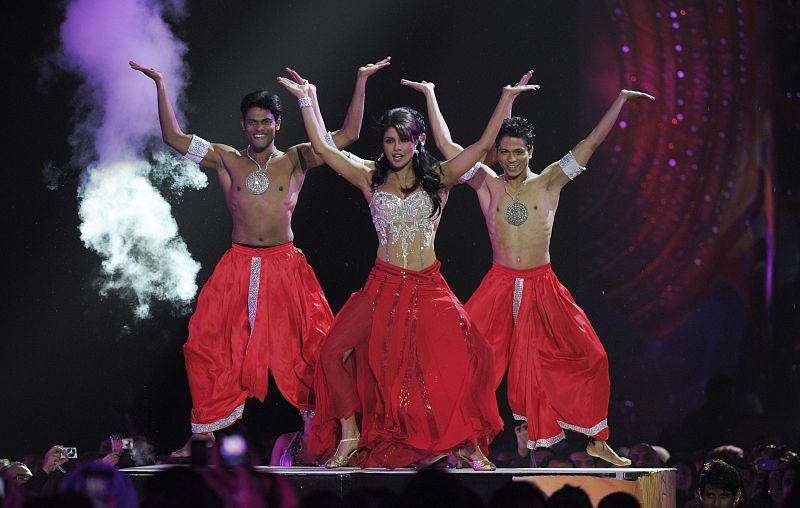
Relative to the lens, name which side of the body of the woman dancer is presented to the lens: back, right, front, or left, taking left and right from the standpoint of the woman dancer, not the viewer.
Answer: front

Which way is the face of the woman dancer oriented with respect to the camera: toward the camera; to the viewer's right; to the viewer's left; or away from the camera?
toward the camera

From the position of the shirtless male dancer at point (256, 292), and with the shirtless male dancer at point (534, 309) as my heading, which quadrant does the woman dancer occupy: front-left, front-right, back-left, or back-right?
front-right

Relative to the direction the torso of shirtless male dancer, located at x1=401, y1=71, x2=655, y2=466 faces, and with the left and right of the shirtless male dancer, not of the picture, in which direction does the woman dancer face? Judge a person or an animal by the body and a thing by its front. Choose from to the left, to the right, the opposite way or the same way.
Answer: the same way

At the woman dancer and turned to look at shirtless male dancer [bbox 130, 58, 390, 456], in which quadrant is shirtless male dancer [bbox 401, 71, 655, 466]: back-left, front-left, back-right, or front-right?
back-right

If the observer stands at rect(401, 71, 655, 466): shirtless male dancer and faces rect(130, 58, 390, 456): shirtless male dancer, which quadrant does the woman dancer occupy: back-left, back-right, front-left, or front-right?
front-left

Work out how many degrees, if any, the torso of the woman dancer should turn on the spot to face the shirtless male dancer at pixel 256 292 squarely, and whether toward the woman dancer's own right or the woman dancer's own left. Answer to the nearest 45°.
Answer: approximately 135° to the woman dancer's own right

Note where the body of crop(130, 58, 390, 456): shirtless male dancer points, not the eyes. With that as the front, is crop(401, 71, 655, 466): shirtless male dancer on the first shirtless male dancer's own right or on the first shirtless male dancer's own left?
on the first shirtless male dancer's own left

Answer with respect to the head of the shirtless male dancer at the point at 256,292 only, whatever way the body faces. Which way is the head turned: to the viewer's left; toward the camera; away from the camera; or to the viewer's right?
toward the camera

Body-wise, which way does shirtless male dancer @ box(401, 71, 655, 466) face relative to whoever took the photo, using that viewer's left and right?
facing the viewer

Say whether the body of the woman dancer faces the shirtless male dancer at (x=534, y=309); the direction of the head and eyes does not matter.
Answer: no

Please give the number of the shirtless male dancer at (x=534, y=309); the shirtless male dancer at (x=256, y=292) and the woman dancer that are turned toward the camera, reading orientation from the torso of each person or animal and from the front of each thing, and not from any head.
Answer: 3

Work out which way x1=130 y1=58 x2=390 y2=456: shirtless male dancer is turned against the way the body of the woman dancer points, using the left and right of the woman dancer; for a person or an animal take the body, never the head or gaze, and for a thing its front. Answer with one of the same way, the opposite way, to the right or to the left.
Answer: the same way

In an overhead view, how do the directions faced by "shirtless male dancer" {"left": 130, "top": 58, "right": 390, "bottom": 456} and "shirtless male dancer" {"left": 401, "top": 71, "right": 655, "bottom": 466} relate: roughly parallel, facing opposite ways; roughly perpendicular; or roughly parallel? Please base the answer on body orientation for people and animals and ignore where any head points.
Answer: roughly parallel

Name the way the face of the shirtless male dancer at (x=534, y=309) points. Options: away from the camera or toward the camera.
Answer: toward the camera

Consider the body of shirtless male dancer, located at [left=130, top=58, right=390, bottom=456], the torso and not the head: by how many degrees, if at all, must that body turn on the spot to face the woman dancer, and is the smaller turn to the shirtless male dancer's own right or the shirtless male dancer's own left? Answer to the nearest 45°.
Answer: approximately 45° to the shirtless male dancer's own left
